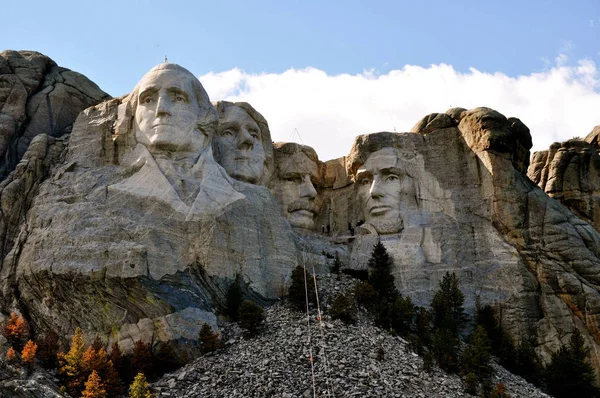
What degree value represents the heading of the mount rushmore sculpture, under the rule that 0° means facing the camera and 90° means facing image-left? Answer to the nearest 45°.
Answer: approximately 0°

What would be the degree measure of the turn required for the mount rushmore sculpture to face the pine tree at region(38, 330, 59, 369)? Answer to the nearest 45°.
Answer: approximately 45° to its right
